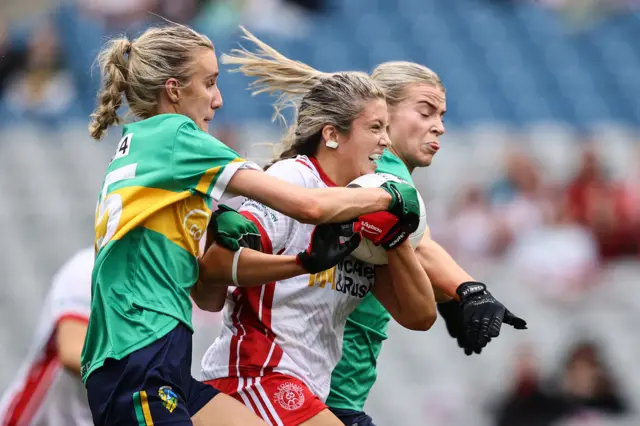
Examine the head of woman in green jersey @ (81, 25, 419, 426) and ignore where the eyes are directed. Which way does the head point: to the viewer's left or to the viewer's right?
to the viewer's right

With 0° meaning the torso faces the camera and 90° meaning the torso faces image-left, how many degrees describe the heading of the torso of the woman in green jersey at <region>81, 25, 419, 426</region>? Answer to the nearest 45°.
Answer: approximately 270°

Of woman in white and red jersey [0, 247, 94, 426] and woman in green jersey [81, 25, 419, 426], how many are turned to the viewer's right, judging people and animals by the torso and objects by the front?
2

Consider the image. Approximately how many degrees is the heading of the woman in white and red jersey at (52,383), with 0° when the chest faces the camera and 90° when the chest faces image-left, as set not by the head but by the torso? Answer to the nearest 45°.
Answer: approximately 270°

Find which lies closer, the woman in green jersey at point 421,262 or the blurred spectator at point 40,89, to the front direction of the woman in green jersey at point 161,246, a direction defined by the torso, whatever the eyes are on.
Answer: the woman in green jersey

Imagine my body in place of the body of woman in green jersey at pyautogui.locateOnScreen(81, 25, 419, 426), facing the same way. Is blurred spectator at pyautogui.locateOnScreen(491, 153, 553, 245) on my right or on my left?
on my left

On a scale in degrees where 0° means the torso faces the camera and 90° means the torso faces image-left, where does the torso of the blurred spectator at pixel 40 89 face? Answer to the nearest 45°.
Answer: approximately 0°
